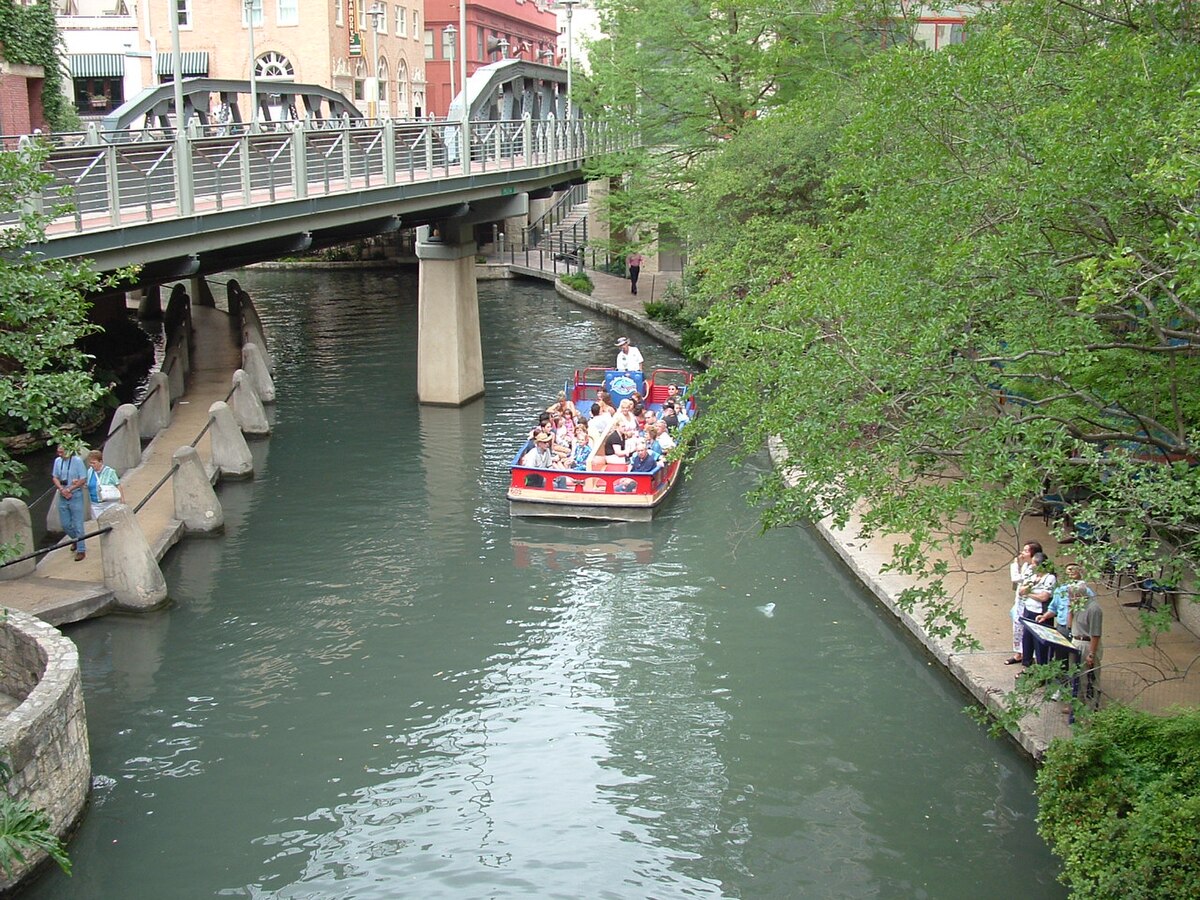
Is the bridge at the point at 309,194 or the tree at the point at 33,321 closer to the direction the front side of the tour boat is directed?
the tree

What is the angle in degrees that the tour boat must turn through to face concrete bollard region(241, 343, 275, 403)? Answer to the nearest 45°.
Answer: approximately 135° to its right

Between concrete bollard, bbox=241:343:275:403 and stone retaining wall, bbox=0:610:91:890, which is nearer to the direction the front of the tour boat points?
the stone retaining wall

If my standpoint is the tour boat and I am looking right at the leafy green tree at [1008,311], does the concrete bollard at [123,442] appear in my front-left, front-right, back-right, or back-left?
back-right

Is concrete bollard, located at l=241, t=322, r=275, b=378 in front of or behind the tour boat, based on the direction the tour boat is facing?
behind

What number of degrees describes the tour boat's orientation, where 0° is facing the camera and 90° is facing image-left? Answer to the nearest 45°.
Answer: approximately 0°

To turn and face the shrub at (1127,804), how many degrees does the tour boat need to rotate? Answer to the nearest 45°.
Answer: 0° — it already faces it

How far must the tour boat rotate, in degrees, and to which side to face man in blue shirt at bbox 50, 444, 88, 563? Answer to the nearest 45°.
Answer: approximately 45° to its right

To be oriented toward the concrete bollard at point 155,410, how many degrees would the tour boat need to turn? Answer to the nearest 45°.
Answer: approximately 135° to its right

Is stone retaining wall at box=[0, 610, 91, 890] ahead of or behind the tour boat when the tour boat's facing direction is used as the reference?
ahead

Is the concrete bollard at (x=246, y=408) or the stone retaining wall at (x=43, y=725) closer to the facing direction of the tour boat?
the stone retaining wall

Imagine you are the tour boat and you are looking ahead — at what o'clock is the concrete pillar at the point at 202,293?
The concrete pillar is roughly at 5 o'clock from the tour boat.

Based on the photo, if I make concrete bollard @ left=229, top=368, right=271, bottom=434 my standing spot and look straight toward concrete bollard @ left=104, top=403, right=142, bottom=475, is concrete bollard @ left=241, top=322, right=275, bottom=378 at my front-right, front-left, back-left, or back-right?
back-right
